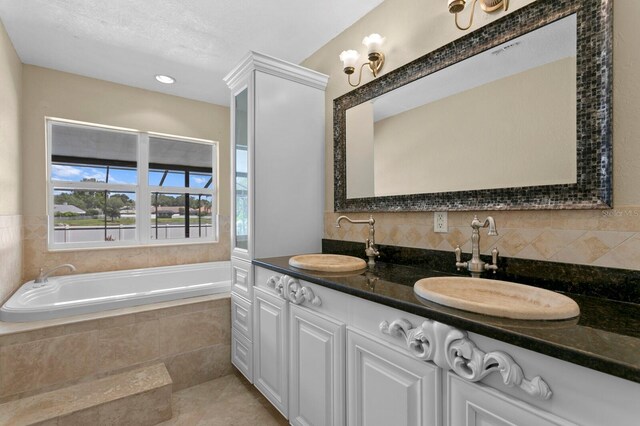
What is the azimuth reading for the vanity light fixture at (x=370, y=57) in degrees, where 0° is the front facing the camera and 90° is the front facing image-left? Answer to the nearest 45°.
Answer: approximately 45°

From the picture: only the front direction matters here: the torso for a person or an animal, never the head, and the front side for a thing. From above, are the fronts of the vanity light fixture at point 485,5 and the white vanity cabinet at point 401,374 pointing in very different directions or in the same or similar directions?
same or similar directions

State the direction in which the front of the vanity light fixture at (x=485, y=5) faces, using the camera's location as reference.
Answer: facing the viewer and to the left of the viewer

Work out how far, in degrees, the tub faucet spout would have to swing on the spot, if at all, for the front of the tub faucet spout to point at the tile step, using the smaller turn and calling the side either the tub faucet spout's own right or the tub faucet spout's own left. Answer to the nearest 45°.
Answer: approximately 90° to the tub faucet spout's own right

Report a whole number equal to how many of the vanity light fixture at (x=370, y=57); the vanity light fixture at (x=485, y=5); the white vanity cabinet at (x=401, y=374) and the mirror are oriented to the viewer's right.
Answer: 0

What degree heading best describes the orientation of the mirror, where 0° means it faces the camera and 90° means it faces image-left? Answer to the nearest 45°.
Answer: approximately 45°

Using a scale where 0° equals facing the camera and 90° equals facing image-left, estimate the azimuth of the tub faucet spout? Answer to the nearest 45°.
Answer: approximately 270°

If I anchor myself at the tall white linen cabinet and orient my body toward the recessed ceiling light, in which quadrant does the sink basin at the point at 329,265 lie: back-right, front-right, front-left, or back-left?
back-left

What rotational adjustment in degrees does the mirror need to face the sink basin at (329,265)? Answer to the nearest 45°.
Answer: approximately 45° to its right

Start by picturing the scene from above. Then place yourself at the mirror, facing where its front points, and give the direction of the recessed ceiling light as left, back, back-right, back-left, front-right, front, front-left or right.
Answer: front-right

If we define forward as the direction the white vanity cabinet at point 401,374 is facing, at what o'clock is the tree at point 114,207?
The tree is roughly at 2 o'clock from the white vanity cabinet.

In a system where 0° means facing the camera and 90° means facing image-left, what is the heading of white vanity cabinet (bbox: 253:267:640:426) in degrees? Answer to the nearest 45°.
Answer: approximately 45°
